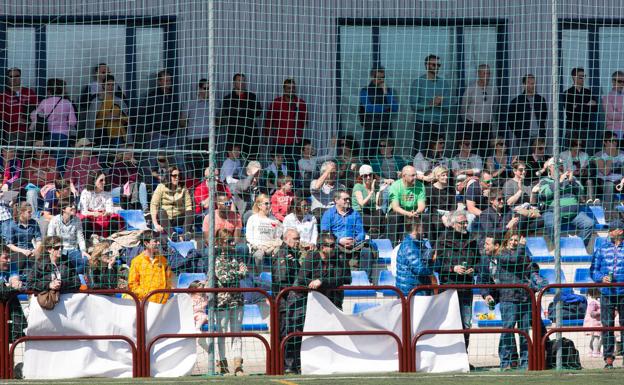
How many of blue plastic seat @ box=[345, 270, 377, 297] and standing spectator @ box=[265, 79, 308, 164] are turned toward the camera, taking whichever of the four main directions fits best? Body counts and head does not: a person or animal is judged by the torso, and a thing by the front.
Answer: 2

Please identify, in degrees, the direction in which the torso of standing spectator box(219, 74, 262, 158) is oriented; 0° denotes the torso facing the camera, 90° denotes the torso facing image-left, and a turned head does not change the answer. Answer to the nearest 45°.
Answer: approximately 0°

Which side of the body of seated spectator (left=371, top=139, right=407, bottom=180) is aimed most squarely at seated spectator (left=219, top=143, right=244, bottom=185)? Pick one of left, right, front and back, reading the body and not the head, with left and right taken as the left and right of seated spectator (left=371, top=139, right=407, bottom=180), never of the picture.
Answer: right

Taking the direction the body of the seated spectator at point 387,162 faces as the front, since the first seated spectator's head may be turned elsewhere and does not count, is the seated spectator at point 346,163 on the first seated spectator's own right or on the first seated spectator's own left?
on the first seated spectator's own right

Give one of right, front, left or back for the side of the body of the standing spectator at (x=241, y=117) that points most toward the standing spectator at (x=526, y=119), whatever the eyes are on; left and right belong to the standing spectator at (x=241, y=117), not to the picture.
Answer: left

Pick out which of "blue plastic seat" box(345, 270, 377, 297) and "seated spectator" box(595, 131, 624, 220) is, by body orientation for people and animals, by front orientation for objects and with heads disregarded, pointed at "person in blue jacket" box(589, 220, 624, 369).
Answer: the seated spectator
